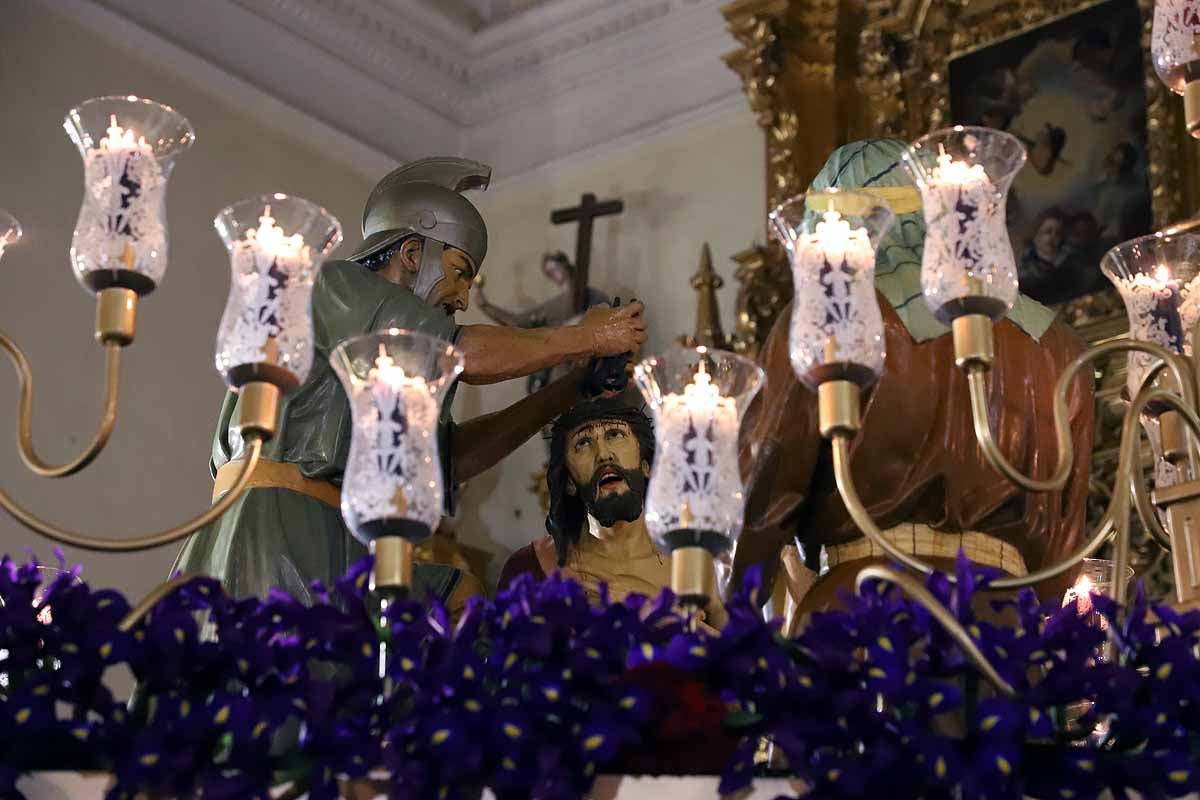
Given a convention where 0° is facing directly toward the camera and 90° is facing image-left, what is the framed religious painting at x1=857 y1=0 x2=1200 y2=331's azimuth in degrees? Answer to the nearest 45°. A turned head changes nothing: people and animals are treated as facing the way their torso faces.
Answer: approximately 45°

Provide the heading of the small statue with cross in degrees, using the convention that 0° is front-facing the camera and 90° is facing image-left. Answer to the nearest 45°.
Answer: approximately 45°

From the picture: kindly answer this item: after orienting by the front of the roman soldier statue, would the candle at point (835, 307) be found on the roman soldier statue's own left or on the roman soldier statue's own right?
on the roman soldier statue's own right

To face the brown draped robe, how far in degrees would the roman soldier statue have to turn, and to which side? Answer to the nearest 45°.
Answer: approximately 45° to its right

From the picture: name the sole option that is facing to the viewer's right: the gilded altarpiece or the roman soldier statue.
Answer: the roman soldier statue

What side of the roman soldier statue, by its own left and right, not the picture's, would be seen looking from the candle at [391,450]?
right

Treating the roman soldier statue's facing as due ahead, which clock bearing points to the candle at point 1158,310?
The candle is roughly at 1 o'clock from the roman soldier statue.

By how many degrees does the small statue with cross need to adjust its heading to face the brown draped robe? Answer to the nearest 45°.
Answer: approximately 45° to its left

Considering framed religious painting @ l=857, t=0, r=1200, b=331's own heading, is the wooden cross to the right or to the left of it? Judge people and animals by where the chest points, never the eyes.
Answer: on its right

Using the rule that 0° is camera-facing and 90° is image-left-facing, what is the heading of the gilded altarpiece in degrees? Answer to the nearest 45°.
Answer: approximately 45°

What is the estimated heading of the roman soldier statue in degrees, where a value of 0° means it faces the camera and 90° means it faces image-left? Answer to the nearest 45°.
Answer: approximately 270°

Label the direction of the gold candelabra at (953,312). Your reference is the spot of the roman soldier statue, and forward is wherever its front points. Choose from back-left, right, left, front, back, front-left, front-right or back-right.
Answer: front-right
